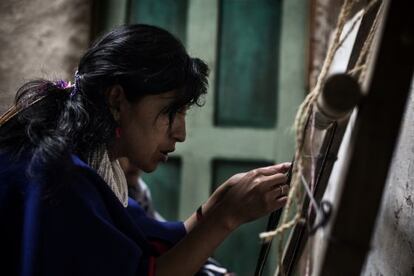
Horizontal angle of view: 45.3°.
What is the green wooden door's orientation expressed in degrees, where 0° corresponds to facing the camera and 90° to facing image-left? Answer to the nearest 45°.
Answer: approximately 0°

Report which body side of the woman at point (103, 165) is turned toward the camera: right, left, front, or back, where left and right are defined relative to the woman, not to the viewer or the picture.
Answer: right

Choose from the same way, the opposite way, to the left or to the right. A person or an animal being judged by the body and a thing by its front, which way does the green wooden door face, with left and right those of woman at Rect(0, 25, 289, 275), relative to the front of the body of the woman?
to the right

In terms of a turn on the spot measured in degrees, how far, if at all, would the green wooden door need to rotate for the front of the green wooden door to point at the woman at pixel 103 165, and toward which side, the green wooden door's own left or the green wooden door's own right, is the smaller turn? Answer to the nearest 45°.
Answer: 0° — it already faces them

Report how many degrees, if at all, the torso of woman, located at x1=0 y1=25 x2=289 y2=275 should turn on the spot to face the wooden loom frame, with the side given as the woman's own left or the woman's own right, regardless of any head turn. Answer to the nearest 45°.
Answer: approximately 45° to the woman's own right

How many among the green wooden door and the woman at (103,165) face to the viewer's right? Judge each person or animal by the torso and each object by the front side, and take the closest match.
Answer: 1
